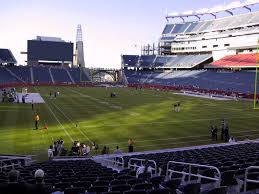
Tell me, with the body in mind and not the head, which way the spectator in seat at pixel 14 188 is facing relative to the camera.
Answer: away from the camera
